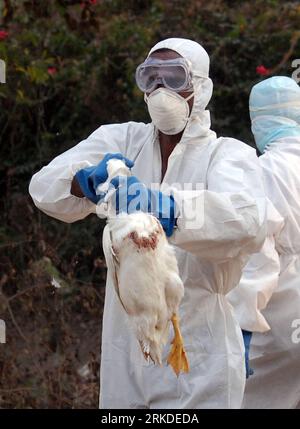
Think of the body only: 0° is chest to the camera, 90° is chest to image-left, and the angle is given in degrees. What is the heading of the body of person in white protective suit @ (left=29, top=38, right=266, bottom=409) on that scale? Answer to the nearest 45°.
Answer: approximately 45°

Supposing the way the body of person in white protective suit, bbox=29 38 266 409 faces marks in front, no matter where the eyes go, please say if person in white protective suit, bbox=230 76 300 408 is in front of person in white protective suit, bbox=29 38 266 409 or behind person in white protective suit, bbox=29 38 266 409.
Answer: behind
